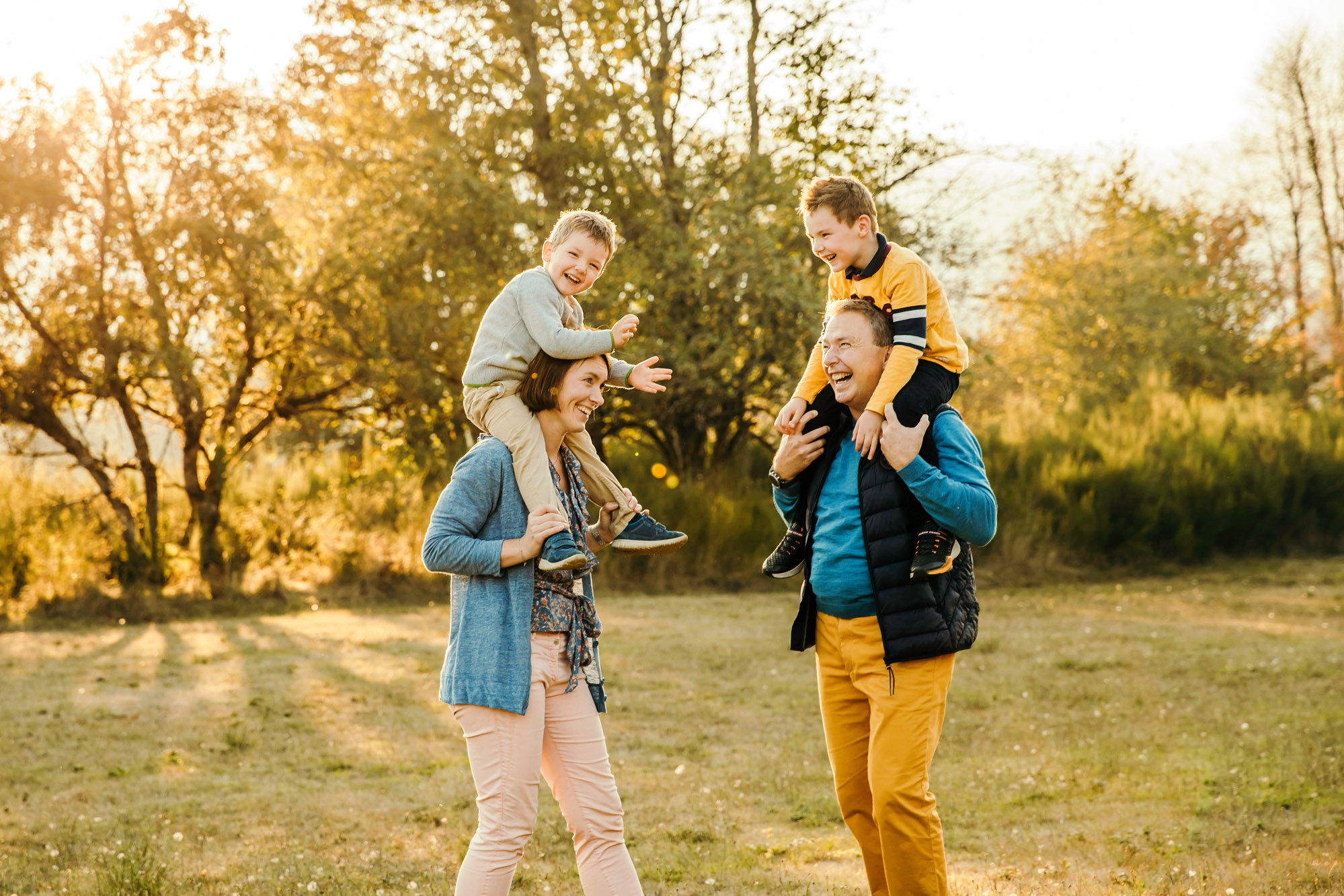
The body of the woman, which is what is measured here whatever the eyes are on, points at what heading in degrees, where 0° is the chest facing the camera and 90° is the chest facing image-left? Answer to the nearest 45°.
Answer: approximately 315°

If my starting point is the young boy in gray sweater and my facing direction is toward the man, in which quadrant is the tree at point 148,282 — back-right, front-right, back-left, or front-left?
back-left

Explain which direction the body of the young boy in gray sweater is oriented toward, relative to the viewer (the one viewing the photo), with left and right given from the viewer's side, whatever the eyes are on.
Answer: facing to the right of the viewer

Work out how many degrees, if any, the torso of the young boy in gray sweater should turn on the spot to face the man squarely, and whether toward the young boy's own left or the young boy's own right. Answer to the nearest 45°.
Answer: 0° — they already face them

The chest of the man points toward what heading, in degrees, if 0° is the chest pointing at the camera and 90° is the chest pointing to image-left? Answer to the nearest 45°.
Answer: approximately 45°

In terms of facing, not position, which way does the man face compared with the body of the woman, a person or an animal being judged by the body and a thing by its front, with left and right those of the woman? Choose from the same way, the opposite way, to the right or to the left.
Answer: to the right

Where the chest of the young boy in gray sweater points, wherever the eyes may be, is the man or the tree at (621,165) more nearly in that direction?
the man

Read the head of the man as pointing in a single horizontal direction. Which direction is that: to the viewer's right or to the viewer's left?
to the viewer's left

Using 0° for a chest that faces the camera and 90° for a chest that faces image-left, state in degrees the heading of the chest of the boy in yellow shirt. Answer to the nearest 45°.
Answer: approximately 45°
